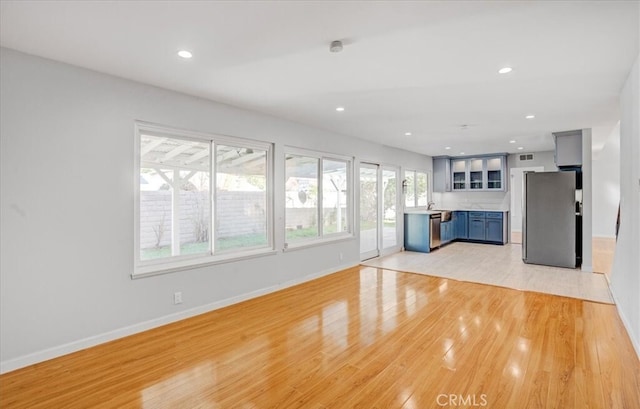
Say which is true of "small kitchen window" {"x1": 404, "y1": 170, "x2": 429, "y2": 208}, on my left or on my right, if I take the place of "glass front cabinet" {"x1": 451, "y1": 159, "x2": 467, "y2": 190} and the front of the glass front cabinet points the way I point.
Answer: on my right

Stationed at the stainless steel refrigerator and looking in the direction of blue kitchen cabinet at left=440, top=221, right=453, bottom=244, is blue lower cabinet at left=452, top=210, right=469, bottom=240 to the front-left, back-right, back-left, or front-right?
front-right

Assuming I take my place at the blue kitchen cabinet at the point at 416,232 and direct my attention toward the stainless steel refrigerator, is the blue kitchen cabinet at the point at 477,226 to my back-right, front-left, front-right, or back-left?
front-left

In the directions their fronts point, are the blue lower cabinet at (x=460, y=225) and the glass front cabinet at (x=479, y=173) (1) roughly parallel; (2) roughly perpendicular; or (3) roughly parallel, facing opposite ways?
roughly parallel

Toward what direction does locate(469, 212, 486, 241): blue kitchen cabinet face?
toward the camera

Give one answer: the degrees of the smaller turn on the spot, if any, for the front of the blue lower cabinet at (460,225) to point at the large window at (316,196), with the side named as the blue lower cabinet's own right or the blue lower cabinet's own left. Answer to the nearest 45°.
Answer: approximately 45° to the blue lower cabinet's own right

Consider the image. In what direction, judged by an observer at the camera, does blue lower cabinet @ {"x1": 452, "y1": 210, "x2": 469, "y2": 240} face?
facing the viewer

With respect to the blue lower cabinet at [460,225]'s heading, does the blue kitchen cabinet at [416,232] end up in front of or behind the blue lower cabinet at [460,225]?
in front

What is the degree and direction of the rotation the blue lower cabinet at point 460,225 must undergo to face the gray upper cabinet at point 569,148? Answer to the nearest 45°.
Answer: approximately 45° to its left

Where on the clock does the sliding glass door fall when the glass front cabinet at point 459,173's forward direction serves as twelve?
The sliding glass door is roughly at 1 o'clock from the glass front cabinet.

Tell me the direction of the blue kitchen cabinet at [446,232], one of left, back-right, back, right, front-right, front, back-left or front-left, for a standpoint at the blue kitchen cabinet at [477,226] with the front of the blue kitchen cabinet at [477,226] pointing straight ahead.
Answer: front-right

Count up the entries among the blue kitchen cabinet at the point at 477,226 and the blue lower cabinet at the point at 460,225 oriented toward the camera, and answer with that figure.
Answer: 2

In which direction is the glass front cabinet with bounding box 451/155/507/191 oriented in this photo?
toward the camera

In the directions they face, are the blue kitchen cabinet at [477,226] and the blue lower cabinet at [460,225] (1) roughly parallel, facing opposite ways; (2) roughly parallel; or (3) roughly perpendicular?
roughly parallel
